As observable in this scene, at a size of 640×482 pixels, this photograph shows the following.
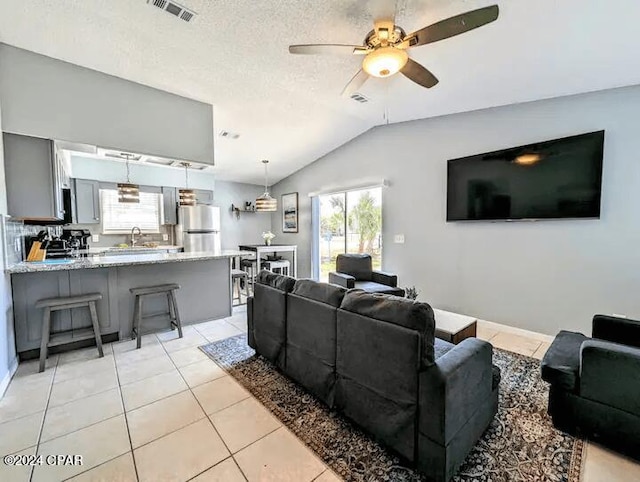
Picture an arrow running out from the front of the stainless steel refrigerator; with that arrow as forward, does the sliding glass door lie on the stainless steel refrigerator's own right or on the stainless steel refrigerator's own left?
on the stainless steel refrigerator's own left

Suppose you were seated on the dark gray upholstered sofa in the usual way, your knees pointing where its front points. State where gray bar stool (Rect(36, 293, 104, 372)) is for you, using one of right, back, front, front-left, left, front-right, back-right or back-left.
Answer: back-left

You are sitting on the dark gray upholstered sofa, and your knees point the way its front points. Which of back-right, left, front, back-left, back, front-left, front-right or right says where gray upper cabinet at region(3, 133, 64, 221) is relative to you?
back-left

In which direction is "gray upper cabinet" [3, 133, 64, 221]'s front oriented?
to the viewer's right

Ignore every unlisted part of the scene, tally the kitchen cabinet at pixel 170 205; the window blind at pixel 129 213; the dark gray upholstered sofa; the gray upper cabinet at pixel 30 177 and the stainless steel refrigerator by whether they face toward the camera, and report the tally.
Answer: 3

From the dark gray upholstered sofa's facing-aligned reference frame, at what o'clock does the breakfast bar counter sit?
The breakfast bar counter is roughly at 8 o'clock from the dark gray upholstered sofa.

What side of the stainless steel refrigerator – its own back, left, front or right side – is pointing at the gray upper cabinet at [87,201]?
right

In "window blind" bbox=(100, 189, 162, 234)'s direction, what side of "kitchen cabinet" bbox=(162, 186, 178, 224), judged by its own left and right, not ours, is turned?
right
